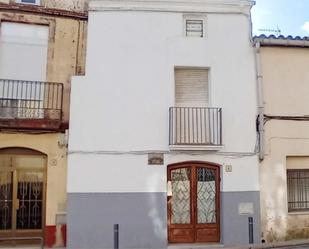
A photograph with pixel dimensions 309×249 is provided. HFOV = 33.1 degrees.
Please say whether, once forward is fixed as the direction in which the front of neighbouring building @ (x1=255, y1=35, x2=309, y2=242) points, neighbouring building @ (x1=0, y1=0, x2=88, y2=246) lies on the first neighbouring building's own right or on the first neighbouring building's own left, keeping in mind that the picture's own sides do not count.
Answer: on the first neighbouring building's own right

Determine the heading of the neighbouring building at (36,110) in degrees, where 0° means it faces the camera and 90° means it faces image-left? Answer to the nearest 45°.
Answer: approximately 0°

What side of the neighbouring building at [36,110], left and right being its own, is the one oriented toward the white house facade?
left

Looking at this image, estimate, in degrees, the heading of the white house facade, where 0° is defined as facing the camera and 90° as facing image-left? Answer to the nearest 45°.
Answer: approximately 0°

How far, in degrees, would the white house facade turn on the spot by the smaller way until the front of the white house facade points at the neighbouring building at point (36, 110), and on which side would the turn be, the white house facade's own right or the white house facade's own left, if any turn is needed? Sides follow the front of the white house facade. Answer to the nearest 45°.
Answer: approximately 90° to the white house facade's own right

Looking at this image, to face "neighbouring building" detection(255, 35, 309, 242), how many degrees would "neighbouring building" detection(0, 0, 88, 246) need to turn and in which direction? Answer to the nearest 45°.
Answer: approximately 90° to its left

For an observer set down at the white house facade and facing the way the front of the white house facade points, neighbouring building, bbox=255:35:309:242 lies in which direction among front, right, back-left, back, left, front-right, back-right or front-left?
left

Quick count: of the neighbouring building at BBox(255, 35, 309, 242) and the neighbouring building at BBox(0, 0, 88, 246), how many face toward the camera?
2
